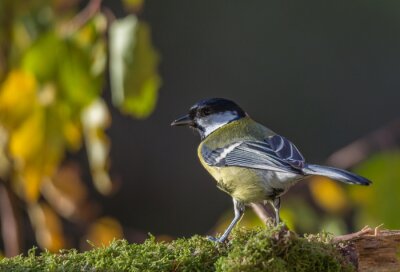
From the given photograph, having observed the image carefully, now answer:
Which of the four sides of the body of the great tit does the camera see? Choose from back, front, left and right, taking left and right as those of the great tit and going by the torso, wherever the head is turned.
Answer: left

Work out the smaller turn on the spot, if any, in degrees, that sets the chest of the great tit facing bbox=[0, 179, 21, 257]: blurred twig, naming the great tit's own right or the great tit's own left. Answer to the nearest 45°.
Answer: approximately 45° to the great tit's own right

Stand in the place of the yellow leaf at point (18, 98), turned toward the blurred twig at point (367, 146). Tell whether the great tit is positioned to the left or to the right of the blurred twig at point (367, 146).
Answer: right

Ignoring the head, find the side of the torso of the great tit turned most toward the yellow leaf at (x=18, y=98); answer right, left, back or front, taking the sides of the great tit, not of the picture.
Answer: front

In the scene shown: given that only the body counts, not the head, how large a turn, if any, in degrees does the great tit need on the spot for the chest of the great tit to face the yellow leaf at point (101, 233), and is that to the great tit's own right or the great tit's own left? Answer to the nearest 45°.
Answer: approximately 45° to the great tit's own right

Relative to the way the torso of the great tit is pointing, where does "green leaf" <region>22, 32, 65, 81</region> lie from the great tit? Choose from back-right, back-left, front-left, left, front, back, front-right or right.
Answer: front

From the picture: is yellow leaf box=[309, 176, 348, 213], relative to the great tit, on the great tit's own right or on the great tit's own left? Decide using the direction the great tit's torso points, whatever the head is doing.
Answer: on the great tit's own right

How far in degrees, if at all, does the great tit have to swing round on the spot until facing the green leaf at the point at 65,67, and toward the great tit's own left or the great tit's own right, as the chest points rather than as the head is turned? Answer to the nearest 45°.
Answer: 0° — it already faces it

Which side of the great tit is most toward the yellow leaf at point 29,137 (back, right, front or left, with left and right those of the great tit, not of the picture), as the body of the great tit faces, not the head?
front

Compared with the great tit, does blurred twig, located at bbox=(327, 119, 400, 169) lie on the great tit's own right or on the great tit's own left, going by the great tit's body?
on the great tit's own right
